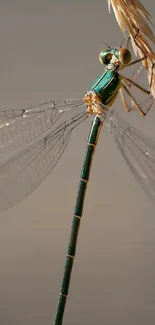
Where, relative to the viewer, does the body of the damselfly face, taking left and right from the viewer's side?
facing away from the viewer and to the right of the viewer
